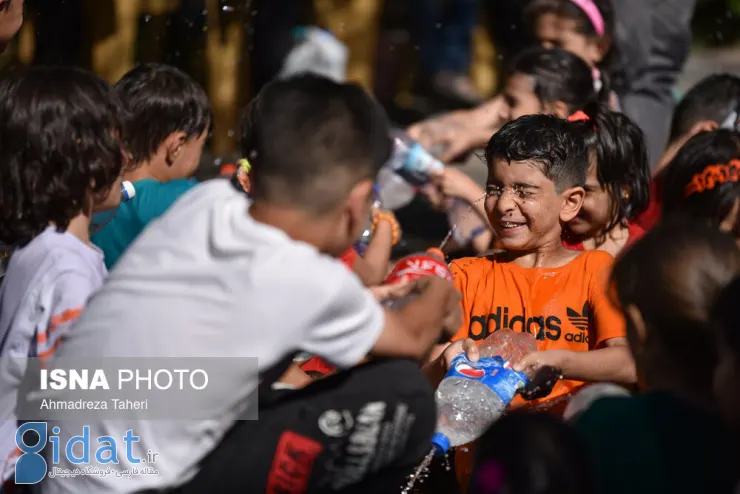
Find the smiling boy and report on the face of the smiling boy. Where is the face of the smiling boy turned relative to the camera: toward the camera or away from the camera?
toward the camera

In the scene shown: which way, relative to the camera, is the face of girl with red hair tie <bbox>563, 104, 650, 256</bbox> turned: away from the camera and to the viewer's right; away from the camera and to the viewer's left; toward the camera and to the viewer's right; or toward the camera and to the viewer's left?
toward the camera and to the viewer's left

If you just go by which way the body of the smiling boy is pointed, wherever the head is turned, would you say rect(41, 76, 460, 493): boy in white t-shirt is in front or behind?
in front

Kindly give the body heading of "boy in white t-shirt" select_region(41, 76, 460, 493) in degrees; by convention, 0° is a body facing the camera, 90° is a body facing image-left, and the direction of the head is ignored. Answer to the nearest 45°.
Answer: approximately 225°

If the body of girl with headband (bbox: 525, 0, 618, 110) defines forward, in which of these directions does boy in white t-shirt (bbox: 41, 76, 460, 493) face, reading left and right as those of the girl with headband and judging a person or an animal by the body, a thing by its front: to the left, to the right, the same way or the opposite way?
the opposite way

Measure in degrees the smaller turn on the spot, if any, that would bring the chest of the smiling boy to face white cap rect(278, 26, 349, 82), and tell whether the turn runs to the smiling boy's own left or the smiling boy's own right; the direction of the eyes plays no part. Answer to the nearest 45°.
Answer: approximately 90° to the smiling boy's own right

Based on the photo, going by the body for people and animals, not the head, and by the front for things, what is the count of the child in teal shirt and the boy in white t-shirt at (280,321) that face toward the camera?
0

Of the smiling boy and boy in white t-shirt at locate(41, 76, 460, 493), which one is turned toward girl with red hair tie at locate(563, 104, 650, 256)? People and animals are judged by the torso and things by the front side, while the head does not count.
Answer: the boy in white t-shirt

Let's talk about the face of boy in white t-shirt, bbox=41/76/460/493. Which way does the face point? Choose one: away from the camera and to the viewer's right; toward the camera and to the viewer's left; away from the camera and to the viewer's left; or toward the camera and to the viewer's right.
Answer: away from the camera and to the viewer's right

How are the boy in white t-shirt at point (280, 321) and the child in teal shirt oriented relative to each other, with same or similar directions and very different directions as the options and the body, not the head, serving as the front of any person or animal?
same or similar directions

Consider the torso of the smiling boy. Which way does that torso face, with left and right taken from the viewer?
facing the viewer and to the left of the viewer

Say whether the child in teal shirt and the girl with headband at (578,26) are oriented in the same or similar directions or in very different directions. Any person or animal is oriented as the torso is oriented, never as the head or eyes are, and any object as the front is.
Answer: very different directions

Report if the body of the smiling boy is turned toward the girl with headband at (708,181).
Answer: no

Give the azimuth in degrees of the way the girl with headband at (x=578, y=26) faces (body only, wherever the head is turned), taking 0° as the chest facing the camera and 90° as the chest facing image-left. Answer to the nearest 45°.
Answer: approximately 45°

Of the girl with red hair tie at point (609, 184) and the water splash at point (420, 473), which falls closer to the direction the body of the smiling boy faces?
the water splash

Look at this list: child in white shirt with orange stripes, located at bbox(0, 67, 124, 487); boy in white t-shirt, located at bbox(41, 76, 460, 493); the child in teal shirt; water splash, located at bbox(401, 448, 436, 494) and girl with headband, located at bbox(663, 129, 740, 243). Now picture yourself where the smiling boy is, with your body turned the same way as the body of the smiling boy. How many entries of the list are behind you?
1
